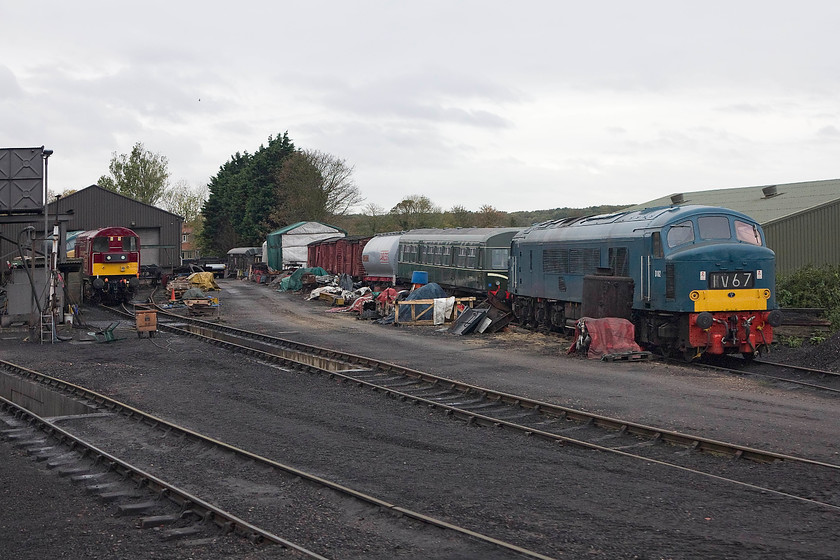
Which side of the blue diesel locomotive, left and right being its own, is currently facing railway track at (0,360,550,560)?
right

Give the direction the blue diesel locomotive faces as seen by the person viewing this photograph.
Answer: facing the viewer and to the right of the viewer

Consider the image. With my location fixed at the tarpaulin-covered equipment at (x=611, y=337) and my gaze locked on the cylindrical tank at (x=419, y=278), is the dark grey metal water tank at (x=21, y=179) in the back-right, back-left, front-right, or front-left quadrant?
front-left

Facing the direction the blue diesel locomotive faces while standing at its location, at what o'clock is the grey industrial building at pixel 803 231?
The grey industrial building is roughly at 8 o'clock from the blue diesel locomotive.

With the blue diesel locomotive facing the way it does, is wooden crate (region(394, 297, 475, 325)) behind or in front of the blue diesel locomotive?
behind

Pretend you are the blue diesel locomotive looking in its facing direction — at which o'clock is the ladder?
The ladder is roughly at 3 o'clock from the blue diesel locomotive.

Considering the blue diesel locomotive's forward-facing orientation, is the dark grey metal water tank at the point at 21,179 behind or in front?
behind

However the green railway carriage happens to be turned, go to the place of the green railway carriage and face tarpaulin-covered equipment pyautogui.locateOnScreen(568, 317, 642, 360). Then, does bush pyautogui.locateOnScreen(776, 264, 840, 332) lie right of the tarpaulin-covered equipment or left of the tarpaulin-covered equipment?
left

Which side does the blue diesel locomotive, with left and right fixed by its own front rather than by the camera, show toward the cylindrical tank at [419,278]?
back

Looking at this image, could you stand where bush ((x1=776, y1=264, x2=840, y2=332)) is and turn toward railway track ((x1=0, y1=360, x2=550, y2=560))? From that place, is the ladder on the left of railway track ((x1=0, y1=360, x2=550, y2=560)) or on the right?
right

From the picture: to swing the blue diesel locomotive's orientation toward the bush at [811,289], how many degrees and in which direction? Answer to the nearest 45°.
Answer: approximately 90° to its left
